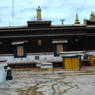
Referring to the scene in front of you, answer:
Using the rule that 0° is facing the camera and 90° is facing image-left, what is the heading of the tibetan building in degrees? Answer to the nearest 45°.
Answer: approximately 0°
